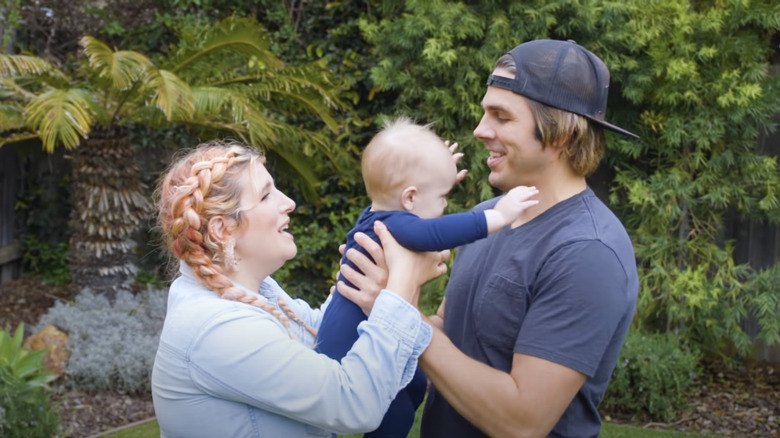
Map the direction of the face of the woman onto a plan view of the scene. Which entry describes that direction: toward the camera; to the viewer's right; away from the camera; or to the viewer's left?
to the viewer's right

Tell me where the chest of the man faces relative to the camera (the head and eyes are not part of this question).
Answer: to the viewer's left

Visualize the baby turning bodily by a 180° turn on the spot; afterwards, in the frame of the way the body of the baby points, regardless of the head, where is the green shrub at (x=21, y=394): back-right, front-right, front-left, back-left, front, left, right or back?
front-right

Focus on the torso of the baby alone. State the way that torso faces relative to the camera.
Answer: to the viewer's right

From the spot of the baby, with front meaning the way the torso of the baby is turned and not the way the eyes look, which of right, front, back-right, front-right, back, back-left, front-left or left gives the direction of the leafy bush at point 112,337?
back-left

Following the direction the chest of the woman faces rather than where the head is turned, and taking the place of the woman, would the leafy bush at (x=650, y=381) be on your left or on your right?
on your left

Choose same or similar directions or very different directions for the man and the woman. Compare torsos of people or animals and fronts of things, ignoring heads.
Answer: very different directions

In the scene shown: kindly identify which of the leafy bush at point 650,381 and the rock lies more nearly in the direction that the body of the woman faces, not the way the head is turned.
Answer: the leafy bush

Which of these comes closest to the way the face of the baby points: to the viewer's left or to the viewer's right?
to the viewer's right

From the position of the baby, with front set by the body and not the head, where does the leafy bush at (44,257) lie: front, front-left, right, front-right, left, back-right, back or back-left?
back-left

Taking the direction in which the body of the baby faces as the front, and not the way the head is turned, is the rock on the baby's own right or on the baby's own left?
on the baby's own left

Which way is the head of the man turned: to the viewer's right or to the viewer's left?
to the viewer's left

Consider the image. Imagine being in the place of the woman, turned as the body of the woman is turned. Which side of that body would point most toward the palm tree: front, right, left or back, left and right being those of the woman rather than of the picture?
left

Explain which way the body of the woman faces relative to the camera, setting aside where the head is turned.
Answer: to the viewer's right
